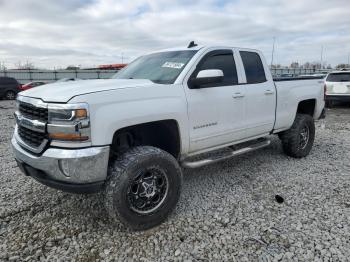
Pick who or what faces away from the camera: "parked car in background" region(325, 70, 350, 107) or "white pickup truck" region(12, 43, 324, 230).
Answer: the parked car in background

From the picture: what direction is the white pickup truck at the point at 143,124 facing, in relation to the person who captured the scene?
facing the viewer and to the left of the viewer

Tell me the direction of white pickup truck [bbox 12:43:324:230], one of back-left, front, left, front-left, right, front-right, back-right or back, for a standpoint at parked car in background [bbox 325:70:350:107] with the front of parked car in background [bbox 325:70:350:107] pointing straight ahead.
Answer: back

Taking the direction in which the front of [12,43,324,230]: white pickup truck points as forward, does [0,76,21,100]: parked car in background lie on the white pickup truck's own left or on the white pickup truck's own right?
on the white pickup truck's own right

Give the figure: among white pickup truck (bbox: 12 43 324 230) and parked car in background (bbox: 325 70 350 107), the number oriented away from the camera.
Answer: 1

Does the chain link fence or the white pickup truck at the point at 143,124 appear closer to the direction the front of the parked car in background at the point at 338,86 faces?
the chain link fence

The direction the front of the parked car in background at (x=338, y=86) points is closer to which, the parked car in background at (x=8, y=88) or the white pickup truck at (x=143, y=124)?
the parked car in background

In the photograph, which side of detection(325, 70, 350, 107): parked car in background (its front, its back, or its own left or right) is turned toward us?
back

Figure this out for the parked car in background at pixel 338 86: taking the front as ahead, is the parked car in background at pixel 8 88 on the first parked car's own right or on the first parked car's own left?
on the first parked car's own left

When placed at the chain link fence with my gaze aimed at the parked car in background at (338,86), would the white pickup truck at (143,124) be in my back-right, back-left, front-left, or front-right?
front-right

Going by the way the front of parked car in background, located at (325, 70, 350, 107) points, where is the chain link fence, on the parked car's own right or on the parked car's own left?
on the parked car's own left
